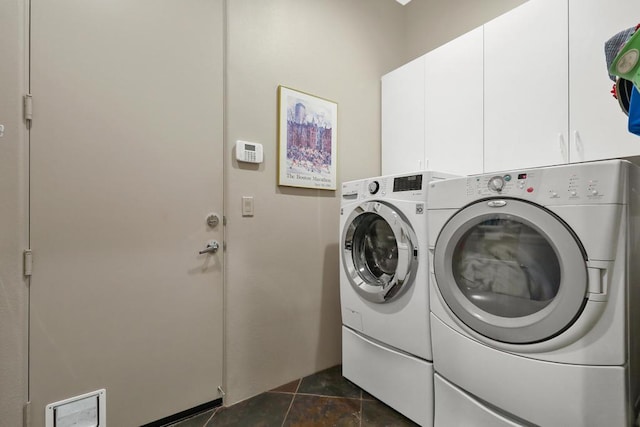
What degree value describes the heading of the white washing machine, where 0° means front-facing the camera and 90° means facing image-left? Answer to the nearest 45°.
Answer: approximately 45°

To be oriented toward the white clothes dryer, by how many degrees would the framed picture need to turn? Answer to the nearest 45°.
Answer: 0° — it already faces it

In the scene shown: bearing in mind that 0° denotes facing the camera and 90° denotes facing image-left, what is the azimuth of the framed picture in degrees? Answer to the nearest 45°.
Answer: approximately 315°

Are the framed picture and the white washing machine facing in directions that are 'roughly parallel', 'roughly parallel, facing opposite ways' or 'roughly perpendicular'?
roughly perpendicular

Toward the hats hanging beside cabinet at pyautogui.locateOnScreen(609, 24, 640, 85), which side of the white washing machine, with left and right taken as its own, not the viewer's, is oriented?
left

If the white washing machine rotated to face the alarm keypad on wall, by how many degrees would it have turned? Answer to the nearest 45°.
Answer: approximately 45° to its right

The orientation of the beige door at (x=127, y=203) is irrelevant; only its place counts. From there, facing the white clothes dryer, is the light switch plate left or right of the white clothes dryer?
left

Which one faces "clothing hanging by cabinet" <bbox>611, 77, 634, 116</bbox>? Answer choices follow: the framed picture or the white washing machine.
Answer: the framed picture

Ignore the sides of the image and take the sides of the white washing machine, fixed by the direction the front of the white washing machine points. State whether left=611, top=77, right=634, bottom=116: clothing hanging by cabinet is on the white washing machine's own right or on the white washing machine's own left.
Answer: on the white washing machine's own left

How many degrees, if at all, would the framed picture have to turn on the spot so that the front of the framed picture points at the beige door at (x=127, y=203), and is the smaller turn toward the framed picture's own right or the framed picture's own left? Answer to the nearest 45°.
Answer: approximately 90° to the framed picture's own right
